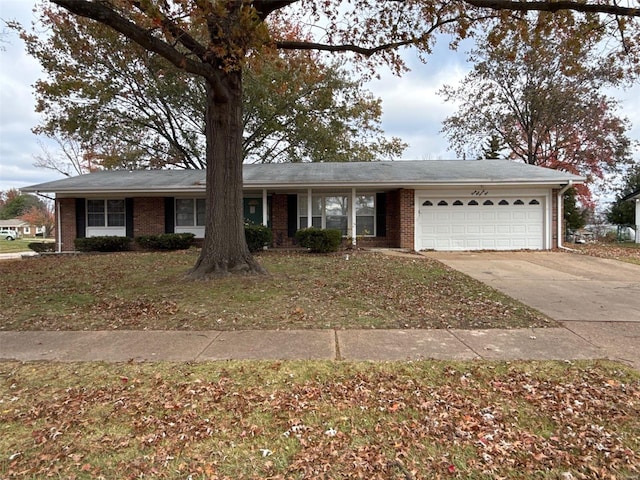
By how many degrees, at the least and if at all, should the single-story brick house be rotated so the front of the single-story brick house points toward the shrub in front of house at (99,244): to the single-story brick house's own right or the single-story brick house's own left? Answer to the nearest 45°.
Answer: approximately 90° to the single-story brick house's own right

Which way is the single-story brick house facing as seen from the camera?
toward the camera

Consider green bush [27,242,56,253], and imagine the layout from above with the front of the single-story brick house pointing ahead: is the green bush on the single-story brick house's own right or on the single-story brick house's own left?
on the single-story brick house's own right

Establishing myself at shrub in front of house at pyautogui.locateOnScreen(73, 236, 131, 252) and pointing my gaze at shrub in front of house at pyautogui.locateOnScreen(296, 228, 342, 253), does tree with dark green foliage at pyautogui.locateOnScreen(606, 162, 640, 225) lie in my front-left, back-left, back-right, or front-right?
front-left

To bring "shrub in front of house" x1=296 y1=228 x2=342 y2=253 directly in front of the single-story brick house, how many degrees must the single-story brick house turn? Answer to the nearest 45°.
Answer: approximately 45° to its right

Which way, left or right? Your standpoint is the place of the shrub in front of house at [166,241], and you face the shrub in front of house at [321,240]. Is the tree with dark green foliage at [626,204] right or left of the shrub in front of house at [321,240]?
left
